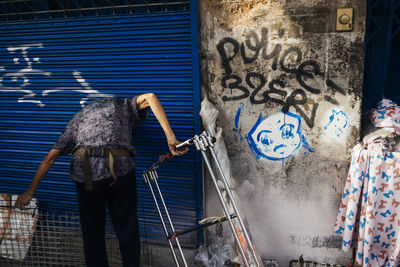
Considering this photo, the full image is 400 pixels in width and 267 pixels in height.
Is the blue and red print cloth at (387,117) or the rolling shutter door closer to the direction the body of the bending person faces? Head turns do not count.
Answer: the rolling shutter door

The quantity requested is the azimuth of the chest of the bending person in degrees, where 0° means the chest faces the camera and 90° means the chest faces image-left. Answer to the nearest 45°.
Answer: approximately 180°

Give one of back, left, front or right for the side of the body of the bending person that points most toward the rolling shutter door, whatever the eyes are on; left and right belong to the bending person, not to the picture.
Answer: front

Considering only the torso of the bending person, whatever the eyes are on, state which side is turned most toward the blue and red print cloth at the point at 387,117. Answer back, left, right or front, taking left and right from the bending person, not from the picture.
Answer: right
